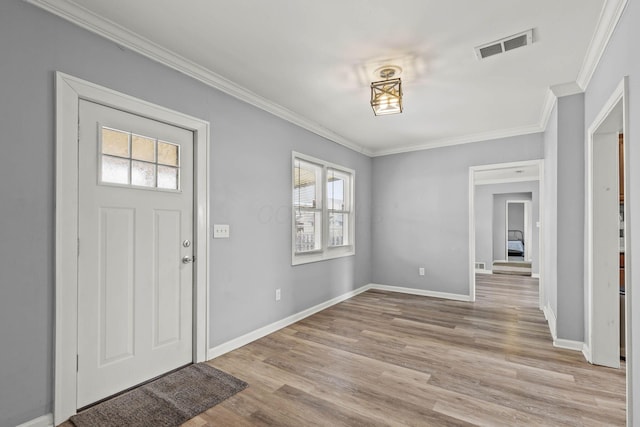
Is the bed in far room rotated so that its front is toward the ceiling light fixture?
yes

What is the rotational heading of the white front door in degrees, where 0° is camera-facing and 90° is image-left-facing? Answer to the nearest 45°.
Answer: approximately 315°

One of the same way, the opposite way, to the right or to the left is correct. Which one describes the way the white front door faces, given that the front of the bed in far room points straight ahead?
to the left

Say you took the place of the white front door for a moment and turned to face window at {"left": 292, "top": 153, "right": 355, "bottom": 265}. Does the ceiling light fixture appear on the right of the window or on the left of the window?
right

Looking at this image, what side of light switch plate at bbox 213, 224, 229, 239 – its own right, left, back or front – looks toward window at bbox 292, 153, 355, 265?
left

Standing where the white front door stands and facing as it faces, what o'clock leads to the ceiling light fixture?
The ceiling light fixture is roughly at 11 o'clock from the white front door.

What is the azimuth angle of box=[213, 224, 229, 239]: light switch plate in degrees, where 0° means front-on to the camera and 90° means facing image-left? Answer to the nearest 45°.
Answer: approximately 315°

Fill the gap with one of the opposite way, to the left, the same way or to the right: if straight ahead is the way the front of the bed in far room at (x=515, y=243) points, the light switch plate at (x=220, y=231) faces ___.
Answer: to the left
